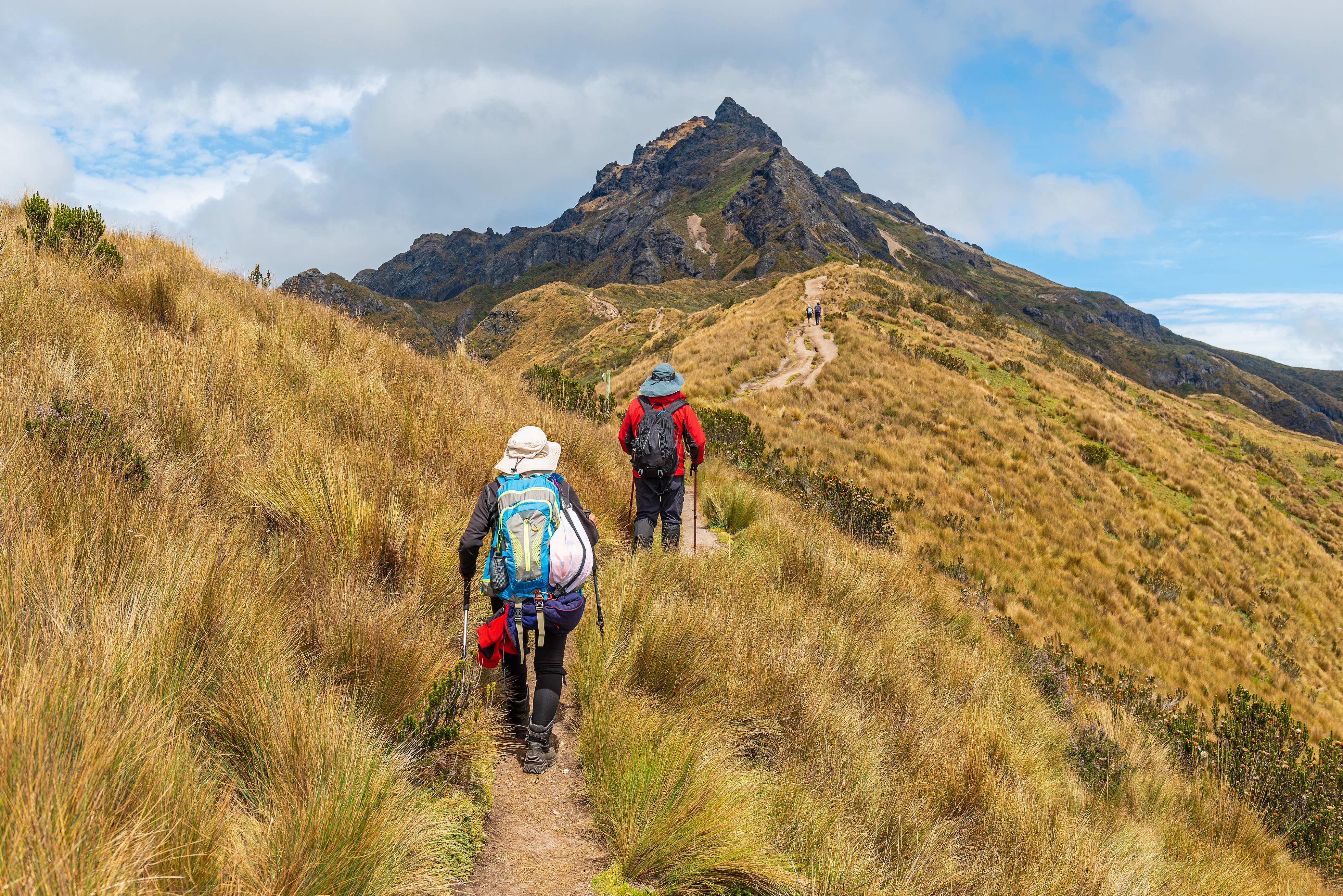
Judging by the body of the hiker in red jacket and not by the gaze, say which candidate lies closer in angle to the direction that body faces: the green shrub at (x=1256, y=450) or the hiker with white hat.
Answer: the green shrub

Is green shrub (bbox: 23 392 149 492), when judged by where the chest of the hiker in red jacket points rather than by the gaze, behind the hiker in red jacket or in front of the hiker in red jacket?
behind

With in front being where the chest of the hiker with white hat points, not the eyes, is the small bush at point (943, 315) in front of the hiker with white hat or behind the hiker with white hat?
in front

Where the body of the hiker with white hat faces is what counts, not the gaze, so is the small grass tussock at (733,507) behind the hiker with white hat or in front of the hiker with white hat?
in front

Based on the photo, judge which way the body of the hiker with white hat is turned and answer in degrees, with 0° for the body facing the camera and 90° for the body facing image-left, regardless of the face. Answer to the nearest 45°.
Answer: approximately 180°

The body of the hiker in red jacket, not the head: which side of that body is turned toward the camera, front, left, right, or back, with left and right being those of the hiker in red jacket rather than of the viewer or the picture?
back

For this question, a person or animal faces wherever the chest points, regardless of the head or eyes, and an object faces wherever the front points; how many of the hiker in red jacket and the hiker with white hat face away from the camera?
2

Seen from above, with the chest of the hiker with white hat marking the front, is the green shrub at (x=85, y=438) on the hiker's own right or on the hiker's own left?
on the hiker's own left

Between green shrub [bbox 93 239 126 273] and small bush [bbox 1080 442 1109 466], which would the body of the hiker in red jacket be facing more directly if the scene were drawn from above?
the small bush

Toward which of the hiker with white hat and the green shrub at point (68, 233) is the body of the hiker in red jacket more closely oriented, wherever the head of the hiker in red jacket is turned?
the green shrub

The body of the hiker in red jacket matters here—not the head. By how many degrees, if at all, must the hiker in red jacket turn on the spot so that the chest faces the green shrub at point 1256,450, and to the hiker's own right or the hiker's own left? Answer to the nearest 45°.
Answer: approximately 45° to the hiker's own right

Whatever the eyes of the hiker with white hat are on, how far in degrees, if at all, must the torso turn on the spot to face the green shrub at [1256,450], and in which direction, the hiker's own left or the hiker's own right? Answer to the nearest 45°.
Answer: approximately 45° to the hiker's own right
